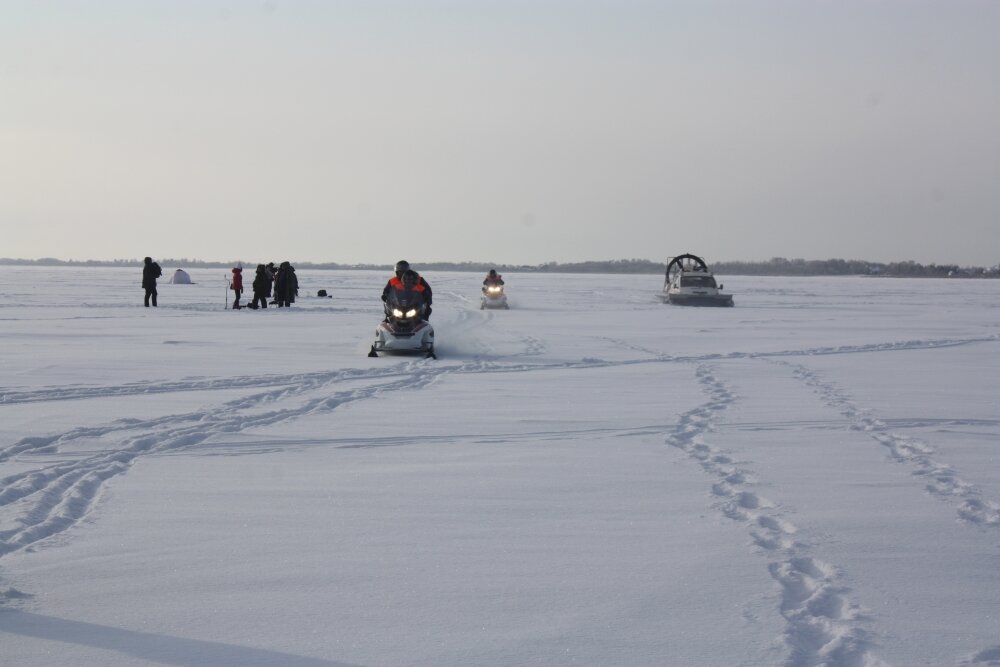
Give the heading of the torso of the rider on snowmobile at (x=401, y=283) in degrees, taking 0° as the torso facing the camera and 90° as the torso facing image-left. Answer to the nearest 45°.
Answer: approximately 0°

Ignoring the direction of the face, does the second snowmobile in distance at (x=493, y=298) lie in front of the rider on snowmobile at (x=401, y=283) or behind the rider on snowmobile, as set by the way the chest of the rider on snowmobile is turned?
behind

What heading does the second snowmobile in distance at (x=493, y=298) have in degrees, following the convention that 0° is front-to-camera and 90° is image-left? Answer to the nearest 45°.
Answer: approximately 0°

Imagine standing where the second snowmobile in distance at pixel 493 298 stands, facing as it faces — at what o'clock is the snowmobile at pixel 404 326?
The snowmobile is roughly at 12 o'clock from the second snowmobile in distance.

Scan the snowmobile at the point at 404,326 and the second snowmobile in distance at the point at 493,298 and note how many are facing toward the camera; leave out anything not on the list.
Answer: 2

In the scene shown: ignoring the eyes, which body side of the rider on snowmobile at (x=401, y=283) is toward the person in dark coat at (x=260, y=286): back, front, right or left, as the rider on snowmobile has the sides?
back

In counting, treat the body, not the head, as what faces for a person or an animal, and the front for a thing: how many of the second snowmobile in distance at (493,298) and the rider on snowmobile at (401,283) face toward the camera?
2

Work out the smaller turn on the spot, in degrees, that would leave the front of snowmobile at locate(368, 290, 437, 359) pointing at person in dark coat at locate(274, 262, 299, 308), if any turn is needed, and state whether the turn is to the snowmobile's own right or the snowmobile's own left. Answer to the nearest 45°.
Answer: approximately 180°
